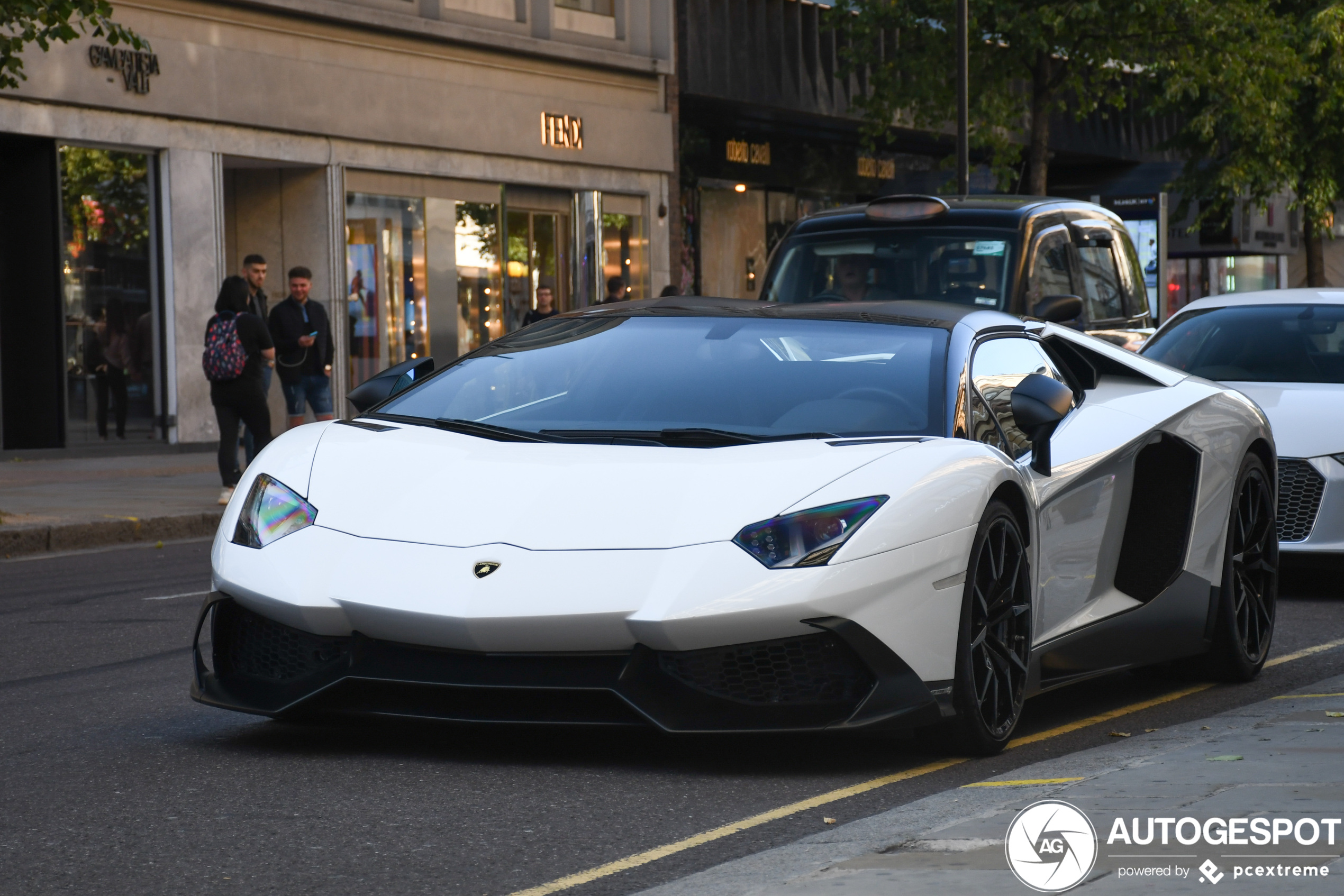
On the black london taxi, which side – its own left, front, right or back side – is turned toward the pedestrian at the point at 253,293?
right

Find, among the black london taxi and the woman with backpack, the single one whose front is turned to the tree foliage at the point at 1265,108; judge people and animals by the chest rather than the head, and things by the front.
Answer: the woman with backpack

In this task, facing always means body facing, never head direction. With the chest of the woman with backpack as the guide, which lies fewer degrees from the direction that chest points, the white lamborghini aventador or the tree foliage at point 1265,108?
the tree foliage

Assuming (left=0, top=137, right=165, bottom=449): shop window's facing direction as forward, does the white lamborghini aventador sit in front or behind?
in front

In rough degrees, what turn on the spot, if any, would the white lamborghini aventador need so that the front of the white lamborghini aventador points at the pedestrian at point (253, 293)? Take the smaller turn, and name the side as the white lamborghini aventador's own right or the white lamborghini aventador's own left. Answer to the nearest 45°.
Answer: approximately 135° to the white lamborghini aventador's own right

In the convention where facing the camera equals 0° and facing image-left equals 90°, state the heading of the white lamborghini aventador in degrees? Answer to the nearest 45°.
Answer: approximately 45°

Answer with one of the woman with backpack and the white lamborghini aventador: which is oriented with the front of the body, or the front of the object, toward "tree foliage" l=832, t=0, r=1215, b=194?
the woman with backpack

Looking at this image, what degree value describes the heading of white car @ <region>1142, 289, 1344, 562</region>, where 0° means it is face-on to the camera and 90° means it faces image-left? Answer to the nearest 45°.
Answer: approximately 45°
